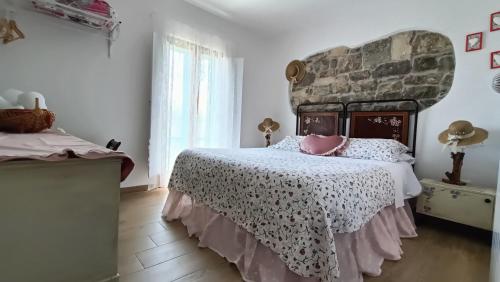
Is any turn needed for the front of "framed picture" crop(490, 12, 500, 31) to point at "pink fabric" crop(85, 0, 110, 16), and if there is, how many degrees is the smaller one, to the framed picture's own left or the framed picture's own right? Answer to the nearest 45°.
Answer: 0° — it already faces it

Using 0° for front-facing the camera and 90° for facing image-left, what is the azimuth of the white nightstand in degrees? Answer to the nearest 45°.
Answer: approximately 45°

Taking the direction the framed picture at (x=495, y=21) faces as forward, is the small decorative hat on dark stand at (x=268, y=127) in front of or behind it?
in front

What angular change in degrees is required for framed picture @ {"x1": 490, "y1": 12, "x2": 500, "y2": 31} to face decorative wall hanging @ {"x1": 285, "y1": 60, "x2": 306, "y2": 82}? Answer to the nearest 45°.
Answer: approximately 45° to its right

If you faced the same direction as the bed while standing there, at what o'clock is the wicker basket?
The wicker basket is roughly at 1 o'clock from the bed.

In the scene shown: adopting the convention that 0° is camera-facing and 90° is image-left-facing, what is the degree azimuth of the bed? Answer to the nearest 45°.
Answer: approximately 45°
